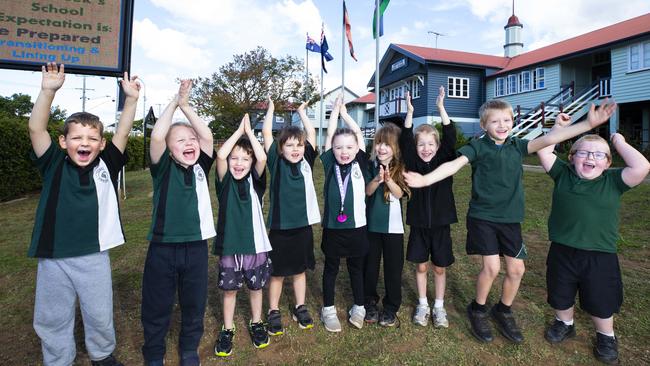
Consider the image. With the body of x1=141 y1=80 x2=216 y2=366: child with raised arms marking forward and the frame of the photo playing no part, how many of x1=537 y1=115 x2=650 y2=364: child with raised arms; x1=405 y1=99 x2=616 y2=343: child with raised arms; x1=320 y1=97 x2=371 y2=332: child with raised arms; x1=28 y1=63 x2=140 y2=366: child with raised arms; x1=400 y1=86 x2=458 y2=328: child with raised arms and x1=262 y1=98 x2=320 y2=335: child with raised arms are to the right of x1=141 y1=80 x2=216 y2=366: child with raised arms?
1

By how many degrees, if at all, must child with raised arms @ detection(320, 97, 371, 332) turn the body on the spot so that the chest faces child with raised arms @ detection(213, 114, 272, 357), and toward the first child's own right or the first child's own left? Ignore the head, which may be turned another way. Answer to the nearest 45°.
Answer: approximately 45° to the first child's own right

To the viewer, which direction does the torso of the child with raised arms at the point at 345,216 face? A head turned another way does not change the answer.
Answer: toward the camera

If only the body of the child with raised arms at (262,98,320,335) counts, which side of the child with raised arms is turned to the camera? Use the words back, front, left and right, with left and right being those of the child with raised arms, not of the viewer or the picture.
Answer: front

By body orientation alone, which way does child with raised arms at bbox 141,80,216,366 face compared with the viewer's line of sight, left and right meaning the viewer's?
facing the viewer

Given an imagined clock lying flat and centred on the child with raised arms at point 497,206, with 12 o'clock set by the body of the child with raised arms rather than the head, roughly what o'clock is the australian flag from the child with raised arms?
The australian flag is roughly at 5 o'clock from the child with raised arms.
